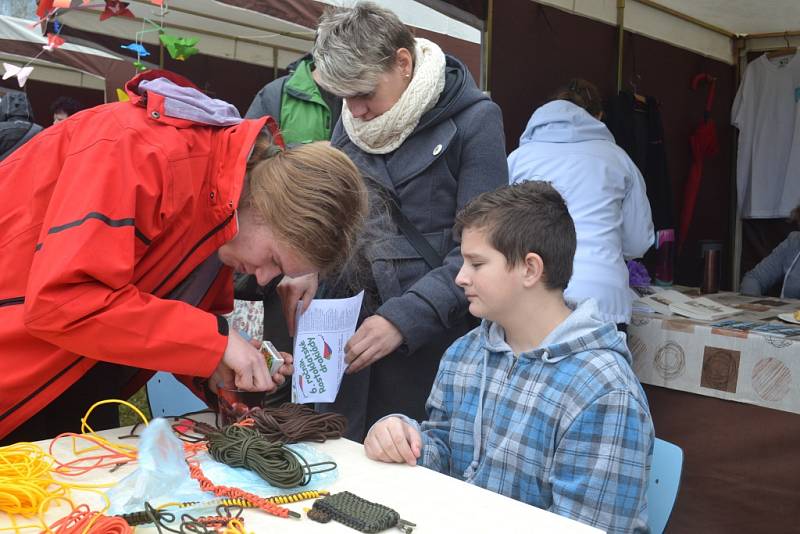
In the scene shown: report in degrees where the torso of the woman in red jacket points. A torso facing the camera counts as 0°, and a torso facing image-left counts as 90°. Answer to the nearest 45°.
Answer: approximately 270°

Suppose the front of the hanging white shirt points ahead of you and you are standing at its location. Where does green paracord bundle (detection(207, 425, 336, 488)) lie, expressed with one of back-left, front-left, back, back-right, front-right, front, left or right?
front

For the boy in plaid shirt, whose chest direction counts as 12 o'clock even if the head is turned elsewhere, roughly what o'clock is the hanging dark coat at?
The hanging dark coat is roughly at 5 o'clock from the boy in plaid shirt.

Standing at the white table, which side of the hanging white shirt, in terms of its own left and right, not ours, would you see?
front

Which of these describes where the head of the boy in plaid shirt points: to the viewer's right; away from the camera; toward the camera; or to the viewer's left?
to the viewer's left

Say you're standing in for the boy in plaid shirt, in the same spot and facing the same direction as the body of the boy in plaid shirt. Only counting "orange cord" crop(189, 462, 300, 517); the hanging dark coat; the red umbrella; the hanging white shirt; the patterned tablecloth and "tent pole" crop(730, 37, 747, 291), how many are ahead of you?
1

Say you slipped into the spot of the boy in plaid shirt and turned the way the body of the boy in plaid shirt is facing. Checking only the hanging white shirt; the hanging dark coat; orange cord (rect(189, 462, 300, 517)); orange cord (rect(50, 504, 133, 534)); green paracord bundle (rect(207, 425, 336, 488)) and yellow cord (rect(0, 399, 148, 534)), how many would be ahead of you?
4

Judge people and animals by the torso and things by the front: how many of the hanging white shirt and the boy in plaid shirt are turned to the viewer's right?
0

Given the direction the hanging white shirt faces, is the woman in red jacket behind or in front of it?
in front

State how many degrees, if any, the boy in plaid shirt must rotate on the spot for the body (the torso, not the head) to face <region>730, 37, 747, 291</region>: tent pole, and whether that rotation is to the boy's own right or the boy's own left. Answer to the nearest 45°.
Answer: approximately 135° to the boy's own right

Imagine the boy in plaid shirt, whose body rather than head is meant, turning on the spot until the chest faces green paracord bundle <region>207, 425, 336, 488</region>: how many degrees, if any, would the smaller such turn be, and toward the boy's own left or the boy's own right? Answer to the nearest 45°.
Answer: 0° — they already face it

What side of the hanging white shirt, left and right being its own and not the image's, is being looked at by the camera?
front

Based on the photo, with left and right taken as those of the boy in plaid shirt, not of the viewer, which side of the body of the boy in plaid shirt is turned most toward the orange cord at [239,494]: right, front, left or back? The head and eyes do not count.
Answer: front

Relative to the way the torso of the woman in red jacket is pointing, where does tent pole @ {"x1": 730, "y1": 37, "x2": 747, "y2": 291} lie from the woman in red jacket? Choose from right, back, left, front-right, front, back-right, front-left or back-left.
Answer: front-left

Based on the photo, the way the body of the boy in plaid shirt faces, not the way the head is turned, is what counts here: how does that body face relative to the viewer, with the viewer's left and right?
facing the viewer and to the left of the viewer
